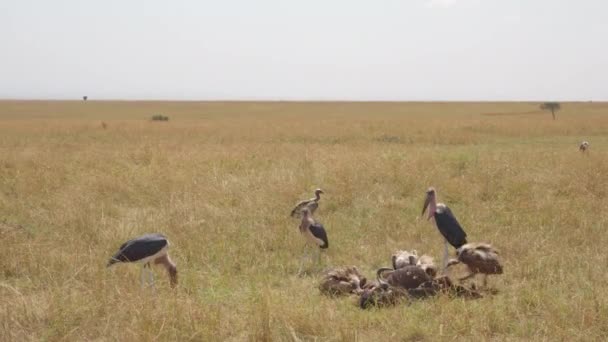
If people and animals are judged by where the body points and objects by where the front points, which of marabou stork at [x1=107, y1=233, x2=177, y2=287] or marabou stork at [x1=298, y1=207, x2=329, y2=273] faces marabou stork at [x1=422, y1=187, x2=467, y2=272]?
marabou stork at [x1=107, y1=233, x2=177, y2=287]

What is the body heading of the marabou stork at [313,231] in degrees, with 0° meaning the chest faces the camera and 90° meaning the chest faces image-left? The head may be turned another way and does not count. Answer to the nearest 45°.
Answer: approximately 45°

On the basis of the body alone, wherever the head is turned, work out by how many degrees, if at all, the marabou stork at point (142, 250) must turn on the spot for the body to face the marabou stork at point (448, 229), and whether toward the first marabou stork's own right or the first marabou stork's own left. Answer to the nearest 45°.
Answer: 0° — it already faces it

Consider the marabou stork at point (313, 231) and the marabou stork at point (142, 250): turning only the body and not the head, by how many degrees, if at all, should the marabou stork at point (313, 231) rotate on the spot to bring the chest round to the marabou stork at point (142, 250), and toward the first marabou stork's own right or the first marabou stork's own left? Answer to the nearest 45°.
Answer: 0° — it already faces it

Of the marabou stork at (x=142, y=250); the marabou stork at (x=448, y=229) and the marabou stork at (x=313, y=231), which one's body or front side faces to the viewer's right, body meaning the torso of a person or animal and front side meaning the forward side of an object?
the marabou stork at (x=142, y=250)

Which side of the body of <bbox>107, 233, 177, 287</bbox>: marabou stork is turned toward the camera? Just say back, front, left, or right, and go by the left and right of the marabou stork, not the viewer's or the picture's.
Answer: right

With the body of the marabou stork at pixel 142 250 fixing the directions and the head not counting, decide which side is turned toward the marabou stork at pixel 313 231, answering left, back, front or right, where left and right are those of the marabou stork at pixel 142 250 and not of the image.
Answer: front

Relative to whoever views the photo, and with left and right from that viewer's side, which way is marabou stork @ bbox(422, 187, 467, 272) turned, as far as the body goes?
facing to the left of the viewer

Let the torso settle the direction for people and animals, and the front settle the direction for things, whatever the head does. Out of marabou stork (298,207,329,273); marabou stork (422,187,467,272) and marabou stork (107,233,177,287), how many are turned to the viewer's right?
1

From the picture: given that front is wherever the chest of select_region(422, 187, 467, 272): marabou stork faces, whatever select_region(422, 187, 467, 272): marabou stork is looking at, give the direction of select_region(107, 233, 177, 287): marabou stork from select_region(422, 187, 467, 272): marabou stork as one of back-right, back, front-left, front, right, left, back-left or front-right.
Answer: front-left

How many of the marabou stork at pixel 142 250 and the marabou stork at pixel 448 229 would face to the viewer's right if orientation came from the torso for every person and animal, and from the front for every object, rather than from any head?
1

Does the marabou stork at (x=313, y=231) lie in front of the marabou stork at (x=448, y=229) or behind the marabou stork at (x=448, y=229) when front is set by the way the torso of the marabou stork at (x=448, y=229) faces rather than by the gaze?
in front
